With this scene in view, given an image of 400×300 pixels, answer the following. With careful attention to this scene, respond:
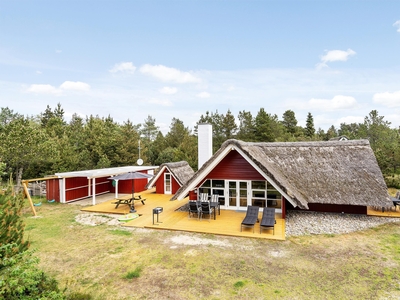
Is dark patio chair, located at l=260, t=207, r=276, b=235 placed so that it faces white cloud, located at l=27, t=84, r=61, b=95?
no

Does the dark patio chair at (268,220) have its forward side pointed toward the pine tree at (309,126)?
no

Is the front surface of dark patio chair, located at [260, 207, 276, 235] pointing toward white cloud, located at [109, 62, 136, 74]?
no

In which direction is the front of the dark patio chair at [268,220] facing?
toward the camera

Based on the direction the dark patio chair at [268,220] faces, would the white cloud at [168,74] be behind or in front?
behind

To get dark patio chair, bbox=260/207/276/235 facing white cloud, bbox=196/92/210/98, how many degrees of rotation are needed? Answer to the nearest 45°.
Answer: approximately 180°
